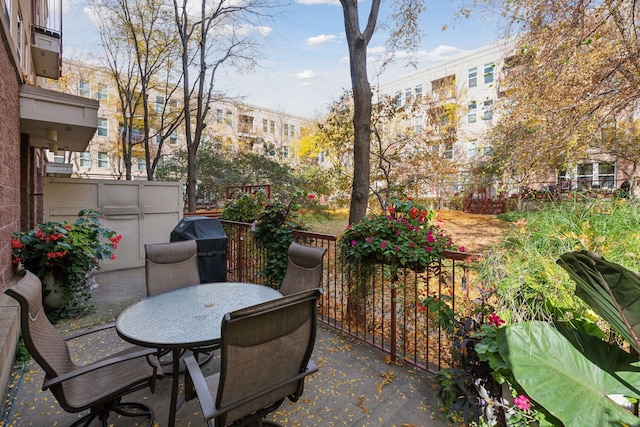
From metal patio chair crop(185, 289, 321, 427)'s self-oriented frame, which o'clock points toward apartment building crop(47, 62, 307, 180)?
The apartment building is roughly at 1 o'clock from the metal patio chair.

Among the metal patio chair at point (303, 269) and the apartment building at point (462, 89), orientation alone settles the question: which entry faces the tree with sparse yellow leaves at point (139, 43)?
the apartment building

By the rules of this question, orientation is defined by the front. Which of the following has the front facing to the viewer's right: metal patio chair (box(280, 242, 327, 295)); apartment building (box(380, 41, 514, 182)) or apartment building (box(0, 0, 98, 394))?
apartment building (box(0, 0, 98, 394))

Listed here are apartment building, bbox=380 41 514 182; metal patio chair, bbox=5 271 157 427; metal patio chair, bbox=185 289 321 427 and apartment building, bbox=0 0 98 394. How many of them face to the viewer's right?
2

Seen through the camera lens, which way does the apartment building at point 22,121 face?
facing to the right of the viewer

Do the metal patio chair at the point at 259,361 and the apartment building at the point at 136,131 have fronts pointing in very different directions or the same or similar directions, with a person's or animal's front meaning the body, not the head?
very different directions

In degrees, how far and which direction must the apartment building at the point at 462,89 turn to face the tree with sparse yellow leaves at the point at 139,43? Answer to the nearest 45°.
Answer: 0° — it already faces it

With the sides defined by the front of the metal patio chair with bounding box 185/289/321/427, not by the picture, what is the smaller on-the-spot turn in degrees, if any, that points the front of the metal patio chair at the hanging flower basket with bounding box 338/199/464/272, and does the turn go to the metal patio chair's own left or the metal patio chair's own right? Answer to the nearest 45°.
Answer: approximately 90° to the metal patio chair's own right

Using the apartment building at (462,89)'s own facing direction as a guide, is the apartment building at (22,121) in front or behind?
in front

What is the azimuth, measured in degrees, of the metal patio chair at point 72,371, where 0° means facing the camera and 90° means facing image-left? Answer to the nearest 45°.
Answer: approximately 270°

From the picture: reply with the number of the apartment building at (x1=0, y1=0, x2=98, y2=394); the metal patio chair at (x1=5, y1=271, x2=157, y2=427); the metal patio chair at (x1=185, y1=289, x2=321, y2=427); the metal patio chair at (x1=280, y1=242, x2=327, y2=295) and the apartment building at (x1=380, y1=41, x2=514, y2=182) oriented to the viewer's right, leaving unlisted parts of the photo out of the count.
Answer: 2

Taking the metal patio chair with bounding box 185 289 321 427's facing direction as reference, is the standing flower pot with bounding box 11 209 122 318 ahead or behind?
ahead

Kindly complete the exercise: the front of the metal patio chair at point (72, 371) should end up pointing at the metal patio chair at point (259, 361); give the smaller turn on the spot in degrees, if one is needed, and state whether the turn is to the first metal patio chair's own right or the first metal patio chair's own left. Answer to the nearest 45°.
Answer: approximately 45° to the first metal patio chair's own right

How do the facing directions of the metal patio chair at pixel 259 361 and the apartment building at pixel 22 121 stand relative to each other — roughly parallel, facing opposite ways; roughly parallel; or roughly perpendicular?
roughly perpendicular
